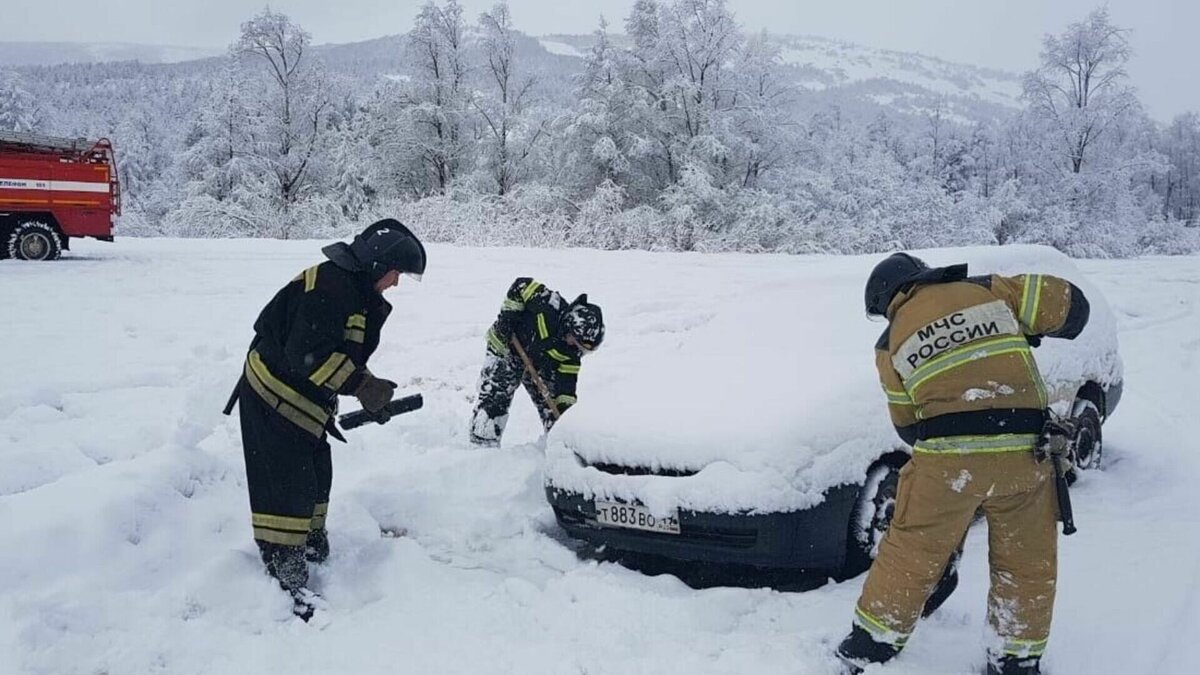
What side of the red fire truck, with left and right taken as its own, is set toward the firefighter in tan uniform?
left

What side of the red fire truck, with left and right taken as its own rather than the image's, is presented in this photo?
left

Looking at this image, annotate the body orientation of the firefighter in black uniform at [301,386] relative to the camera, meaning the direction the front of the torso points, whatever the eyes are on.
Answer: to the viewer's right

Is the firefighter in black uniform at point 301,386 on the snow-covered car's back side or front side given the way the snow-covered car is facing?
on the front side

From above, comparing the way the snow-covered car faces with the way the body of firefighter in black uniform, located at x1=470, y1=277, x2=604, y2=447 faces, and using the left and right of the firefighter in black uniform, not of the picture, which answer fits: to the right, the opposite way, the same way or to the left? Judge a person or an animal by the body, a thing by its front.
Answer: to the right

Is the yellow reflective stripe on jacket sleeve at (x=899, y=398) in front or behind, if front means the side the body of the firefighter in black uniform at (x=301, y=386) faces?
in front

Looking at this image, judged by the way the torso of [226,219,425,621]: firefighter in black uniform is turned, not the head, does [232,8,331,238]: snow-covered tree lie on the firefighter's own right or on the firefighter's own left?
on the firefighter's own left

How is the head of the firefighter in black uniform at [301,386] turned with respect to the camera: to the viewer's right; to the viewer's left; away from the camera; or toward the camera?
to the viewer's right

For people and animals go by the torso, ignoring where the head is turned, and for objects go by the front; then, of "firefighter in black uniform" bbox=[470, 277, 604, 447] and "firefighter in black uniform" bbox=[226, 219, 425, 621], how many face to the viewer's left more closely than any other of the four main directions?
0

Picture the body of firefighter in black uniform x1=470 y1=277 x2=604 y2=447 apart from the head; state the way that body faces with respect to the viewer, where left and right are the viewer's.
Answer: facing the viewer and to the right of the viewer

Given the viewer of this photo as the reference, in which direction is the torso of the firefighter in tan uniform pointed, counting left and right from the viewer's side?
facing away from the viewer

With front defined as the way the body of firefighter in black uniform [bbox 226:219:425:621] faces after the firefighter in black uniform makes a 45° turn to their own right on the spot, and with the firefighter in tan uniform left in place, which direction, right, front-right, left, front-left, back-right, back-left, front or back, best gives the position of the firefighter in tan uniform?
front
